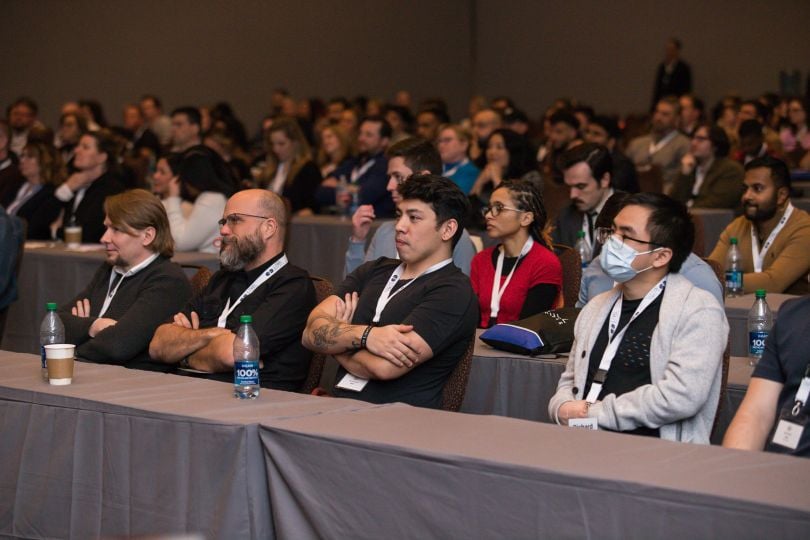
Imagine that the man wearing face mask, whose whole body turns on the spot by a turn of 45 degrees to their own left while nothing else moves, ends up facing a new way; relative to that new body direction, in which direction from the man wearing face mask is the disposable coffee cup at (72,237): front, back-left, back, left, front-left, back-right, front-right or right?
back-right

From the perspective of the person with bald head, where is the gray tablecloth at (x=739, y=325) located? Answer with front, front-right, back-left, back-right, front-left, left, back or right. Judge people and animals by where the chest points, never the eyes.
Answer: back-left

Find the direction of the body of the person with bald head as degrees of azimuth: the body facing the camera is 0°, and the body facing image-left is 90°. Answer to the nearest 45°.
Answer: approximately 45°

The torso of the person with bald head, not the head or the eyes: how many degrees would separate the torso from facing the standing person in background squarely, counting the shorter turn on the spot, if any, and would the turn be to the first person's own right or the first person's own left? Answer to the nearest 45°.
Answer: approximately 180°

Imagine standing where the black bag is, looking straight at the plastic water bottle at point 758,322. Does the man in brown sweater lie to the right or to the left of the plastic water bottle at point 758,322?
left

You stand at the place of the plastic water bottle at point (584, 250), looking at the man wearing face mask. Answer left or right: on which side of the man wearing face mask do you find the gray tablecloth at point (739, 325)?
left
